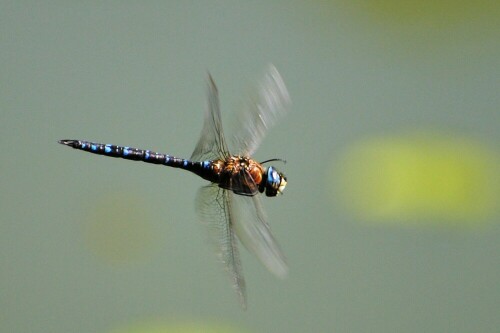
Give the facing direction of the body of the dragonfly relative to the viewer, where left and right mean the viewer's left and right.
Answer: facing to the right of the viewer
